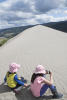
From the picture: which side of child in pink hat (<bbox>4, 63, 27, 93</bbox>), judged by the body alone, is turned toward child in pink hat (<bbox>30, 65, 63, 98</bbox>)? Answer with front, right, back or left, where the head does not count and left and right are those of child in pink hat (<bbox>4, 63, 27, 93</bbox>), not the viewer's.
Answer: right

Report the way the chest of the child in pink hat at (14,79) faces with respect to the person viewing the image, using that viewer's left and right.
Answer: facing away from the viewer and to the right of the viewer
